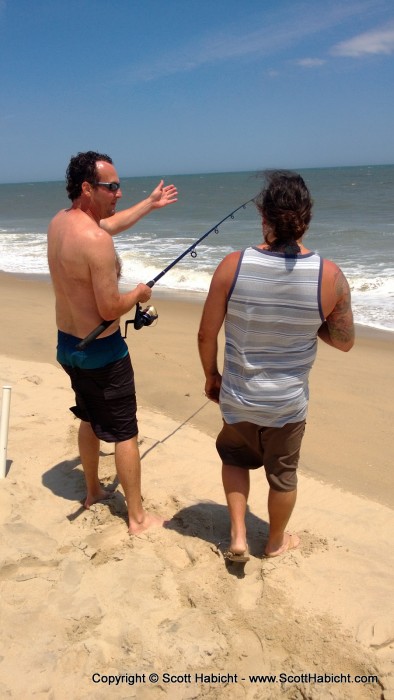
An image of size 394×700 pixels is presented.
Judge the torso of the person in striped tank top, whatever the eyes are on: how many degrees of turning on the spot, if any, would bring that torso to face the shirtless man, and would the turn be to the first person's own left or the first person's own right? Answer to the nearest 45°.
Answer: approximately 90° to the first person's own left

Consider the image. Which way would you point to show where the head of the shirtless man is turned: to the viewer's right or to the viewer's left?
to the viewer's right

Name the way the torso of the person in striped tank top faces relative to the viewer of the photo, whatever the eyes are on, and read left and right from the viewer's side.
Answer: facing away from the viewer

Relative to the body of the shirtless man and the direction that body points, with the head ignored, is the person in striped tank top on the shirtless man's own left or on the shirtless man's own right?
on the shirtless man's own right

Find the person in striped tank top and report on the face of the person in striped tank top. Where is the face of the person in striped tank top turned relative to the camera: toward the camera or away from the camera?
away from the camera

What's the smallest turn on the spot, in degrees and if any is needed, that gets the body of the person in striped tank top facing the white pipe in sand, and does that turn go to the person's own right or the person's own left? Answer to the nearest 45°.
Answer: approximately 90° to the person's own left

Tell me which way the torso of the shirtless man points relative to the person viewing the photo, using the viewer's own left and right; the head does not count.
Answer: facing away from the viewer and to the right of the viewer
